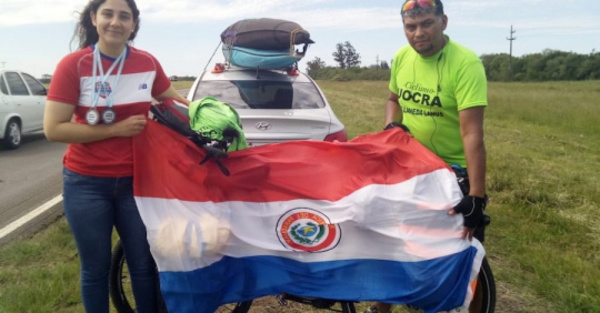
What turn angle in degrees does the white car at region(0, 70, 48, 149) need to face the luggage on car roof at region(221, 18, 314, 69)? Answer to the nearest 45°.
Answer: approximately 135° to its right

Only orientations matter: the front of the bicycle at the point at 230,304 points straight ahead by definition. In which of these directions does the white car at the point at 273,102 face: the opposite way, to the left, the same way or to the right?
to the right

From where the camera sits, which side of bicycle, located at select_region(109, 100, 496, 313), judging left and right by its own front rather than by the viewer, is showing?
left

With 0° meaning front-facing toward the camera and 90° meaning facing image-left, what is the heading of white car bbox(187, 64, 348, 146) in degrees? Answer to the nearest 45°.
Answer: approximately 180°

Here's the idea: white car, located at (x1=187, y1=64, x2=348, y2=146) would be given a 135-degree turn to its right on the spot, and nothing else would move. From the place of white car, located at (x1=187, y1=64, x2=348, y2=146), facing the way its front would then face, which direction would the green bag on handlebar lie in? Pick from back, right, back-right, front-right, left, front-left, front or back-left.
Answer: front-right

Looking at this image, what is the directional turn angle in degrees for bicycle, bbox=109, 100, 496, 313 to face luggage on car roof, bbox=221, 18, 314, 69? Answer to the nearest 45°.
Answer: approximately 90° to its right

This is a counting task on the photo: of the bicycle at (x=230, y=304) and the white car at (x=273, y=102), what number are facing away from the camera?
1

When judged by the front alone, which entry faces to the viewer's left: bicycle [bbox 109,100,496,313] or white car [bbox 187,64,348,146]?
the bicycle

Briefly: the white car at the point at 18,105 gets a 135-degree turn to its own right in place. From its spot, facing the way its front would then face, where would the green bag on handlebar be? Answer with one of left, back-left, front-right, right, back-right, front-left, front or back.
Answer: front

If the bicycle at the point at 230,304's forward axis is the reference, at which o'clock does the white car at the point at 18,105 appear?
The white car is roughly at 2 o'clock from the bicycle.

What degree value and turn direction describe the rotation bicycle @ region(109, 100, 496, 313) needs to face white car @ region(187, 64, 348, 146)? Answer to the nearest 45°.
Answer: approximately 90° to its right

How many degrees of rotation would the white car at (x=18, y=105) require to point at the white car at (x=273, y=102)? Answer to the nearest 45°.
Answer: approximately 135° to its right
